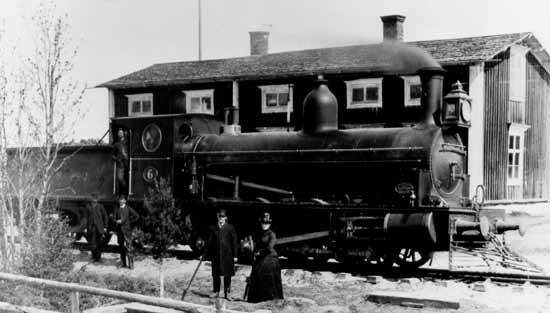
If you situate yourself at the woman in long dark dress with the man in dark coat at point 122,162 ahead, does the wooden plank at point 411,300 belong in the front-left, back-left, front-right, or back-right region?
back-right

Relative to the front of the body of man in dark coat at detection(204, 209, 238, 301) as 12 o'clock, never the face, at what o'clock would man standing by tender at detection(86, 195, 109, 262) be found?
The man standing by tender is roughly at 5 o'clock from the man in dark coat.

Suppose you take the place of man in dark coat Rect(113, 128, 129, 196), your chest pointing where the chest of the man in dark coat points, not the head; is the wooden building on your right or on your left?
on your left

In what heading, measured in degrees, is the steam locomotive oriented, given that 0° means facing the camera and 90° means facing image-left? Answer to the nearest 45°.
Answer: approximately 315°

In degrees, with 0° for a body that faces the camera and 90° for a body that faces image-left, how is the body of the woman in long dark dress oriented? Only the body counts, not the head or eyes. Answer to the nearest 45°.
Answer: approximately 45°

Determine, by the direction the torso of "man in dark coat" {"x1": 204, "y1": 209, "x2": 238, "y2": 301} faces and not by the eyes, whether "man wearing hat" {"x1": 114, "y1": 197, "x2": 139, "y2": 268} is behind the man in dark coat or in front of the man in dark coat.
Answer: behind
